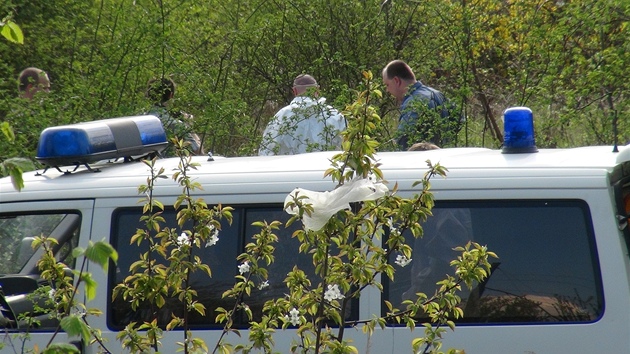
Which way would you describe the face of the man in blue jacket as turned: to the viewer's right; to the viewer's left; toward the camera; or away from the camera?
to the viewer's left

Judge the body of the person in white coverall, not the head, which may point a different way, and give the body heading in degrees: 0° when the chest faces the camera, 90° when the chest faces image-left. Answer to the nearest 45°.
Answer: approximately 180°

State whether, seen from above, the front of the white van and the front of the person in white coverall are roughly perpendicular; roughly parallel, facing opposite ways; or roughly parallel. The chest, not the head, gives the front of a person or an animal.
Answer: roughly perpendicular

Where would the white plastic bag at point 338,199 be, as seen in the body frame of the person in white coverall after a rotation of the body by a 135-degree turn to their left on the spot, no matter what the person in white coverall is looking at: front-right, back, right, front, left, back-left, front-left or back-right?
front-left

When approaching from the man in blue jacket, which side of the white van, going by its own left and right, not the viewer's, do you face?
right

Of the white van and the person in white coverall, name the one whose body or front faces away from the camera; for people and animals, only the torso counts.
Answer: the person in white coverall

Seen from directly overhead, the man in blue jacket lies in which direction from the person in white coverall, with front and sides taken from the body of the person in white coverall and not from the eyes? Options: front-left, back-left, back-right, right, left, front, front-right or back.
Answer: right

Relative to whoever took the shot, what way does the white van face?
facing to the left of the viewer

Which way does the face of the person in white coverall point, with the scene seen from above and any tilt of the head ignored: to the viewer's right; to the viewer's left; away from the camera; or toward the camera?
away from the camera

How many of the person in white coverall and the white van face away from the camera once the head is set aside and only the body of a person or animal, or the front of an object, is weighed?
1

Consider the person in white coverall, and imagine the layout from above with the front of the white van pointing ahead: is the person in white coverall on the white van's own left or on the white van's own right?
on the white van's own right
